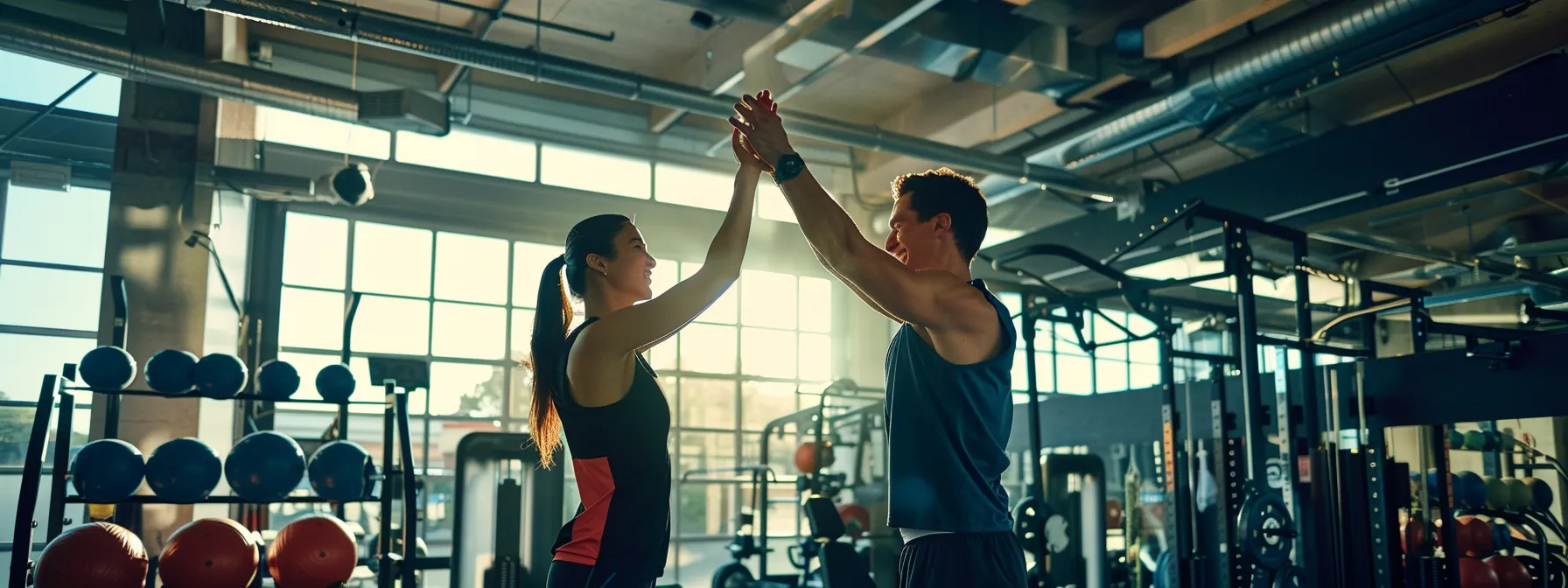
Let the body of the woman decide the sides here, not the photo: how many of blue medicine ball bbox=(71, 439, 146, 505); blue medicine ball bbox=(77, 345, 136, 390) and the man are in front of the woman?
1

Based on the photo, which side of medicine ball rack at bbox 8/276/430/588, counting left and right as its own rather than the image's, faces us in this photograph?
front

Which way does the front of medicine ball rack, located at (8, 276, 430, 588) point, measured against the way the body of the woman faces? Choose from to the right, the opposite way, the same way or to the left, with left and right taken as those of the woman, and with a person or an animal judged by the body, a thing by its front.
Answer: to the right

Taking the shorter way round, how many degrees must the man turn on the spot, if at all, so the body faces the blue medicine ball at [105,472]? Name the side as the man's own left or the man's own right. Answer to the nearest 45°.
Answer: approximately 45° to the man's own right

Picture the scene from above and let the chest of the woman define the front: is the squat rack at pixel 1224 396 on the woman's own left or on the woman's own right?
on the woman's own left

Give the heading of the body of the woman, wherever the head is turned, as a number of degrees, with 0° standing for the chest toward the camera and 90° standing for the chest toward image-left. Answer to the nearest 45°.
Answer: approximately 270°

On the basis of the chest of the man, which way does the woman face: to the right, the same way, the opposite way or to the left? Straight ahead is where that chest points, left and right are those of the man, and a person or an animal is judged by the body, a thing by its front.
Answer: the opposite way

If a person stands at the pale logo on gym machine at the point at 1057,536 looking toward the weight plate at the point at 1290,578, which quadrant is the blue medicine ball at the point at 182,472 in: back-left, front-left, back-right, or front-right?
back-right

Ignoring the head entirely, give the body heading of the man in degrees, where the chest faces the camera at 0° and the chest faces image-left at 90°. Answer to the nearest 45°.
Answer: approximately 90°

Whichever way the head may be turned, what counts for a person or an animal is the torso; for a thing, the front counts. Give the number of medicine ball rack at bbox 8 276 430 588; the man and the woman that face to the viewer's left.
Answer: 1
